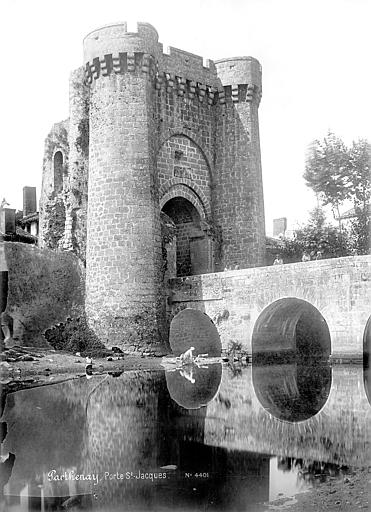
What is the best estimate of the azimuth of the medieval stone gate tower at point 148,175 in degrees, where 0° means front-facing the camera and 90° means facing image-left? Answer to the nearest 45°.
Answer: approximately 315°

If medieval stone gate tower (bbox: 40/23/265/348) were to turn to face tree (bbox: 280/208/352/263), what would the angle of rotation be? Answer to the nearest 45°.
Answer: approximately 90° to its left

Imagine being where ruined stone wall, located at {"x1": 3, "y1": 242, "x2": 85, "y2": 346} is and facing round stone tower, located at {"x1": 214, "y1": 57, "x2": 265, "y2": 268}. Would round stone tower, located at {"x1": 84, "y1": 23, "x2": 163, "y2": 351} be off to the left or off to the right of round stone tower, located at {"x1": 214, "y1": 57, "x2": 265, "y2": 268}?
right

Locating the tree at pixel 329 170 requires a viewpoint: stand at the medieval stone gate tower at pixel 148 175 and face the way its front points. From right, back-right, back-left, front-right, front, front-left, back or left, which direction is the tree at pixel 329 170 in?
left

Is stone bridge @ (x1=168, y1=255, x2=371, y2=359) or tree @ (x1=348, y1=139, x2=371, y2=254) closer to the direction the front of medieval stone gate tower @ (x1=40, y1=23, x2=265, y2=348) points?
the stone bridge

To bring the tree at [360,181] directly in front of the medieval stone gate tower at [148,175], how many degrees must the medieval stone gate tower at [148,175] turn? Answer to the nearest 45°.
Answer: approximately 90° to its left

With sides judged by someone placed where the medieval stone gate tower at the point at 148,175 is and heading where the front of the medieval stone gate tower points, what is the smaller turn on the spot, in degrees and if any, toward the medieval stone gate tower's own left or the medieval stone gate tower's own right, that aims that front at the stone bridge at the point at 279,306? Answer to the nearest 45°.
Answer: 0° — it already faces it
